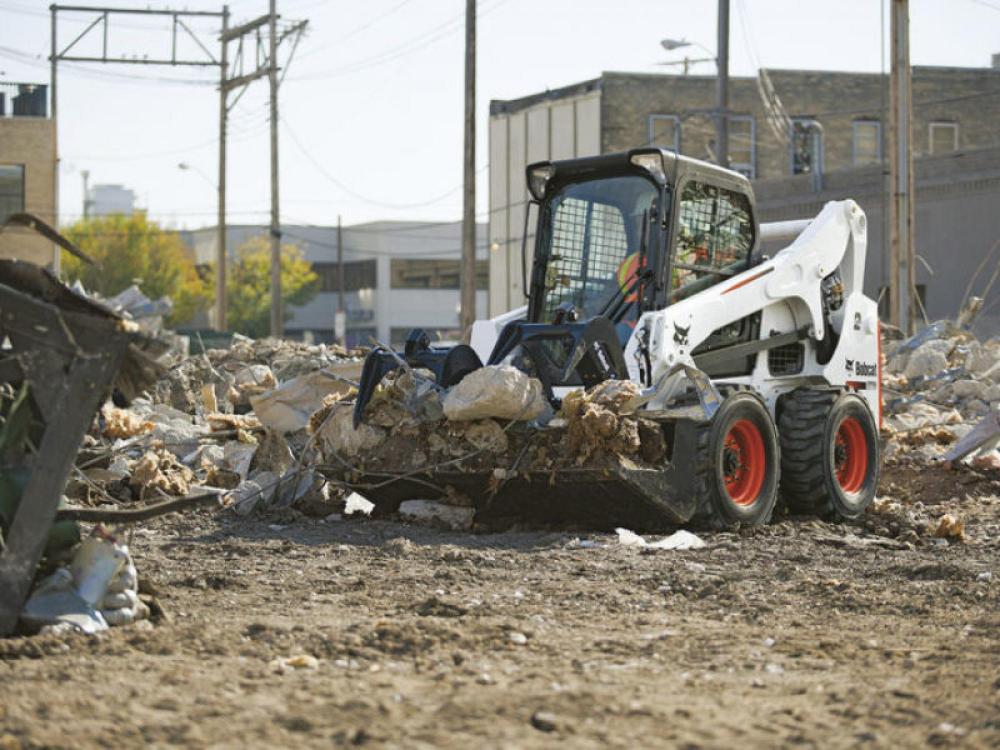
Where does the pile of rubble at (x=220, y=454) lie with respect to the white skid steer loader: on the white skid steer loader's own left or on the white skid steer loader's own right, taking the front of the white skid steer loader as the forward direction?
on the white skid steer loader's own right

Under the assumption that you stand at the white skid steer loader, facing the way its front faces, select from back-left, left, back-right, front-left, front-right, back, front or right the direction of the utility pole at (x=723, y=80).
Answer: back-right

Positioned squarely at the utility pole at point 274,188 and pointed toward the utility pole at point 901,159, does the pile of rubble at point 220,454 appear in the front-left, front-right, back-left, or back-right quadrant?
front-right

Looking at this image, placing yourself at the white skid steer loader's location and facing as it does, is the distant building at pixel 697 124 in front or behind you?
behind

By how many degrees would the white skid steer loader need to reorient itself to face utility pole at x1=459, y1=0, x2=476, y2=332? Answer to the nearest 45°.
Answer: approximately 135° to its right

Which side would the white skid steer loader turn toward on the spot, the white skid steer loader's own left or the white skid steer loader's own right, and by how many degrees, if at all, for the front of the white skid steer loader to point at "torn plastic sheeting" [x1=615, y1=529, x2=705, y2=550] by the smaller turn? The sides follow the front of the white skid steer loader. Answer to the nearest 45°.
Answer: approximately 45° to the white skid steer loader's own left

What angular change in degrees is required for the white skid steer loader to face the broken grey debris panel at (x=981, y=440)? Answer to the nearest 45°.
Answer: approximately 180°

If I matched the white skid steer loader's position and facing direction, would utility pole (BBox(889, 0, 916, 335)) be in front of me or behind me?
behind

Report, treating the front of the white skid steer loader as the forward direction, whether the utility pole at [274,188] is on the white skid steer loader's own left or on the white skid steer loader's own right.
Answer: on the white skid steer loader's own right

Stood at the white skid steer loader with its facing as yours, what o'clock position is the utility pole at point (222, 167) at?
The utility pole is roughly at 4 o'clock from the white skid steer loader.

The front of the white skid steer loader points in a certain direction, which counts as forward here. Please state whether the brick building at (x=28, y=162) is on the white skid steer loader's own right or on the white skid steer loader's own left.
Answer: on the white skid steer loader's own right

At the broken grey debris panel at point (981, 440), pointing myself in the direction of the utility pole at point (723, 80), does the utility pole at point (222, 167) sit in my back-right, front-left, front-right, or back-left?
front-left

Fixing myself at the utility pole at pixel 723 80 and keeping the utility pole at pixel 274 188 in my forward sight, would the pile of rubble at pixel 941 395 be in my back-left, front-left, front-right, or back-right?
back-left
